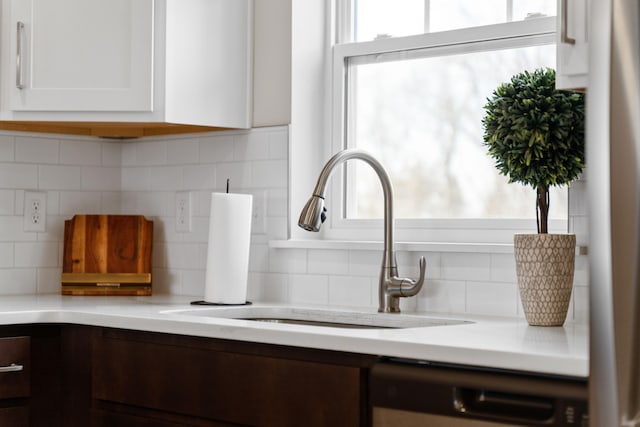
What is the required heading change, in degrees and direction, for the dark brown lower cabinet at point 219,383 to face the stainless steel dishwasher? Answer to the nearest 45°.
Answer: approximately 90° to its left

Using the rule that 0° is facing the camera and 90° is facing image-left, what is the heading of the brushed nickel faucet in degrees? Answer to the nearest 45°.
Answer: approximately 45°

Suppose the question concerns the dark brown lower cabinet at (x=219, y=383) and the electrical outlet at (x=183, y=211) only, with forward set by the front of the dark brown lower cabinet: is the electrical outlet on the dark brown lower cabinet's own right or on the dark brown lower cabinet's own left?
on the dark brown lower cabinet's own right

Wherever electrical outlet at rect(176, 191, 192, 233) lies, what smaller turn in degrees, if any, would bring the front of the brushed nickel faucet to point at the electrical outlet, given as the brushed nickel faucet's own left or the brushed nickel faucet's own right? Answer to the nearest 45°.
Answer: approximately 90° to the brushed nickel faucet's own right

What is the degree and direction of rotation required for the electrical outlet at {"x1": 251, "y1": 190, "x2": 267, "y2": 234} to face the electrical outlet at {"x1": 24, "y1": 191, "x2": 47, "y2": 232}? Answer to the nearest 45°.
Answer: approximately 45° to its right

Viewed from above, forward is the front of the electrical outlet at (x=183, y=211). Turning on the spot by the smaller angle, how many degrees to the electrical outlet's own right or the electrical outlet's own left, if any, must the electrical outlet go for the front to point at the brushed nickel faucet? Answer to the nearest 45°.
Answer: approximately 90° to the electrical outlet's own left

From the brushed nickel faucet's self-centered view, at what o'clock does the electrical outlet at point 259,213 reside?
The electrical outlet is roughly at 3 o'clock from the brushed nickel faucet.

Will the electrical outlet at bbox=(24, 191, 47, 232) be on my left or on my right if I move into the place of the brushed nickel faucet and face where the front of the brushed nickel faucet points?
on my right

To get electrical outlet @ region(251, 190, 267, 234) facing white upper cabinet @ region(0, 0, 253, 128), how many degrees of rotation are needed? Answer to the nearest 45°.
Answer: approximately 45° to its right

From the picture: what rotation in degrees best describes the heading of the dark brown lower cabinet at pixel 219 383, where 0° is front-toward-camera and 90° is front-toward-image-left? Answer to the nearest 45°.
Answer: approximately 45°
